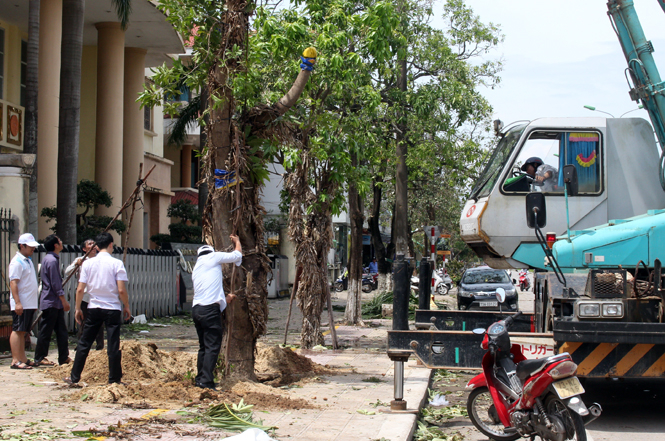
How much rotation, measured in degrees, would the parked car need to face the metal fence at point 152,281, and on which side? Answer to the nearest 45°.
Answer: approximately 45° to its right

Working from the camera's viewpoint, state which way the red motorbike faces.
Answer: facing away from the viewer and to the left of the viewer

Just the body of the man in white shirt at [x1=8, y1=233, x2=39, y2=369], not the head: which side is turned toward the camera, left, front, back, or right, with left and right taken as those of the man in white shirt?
right

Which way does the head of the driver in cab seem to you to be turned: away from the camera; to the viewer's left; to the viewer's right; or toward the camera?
to the viewer's left
